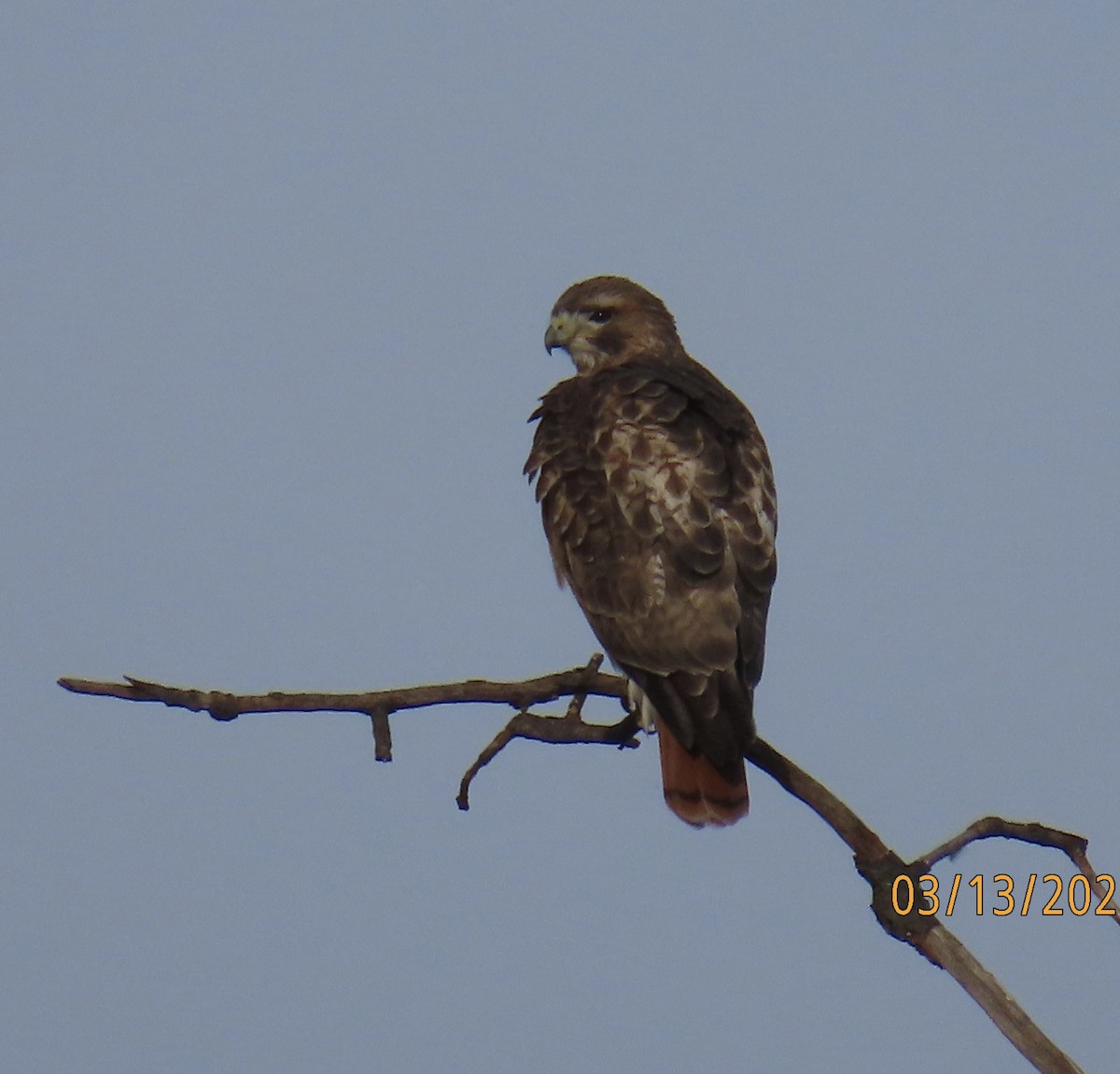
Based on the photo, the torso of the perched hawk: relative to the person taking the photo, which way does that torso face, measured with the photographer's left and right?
facing away from the viewer and to the left of the viewer
